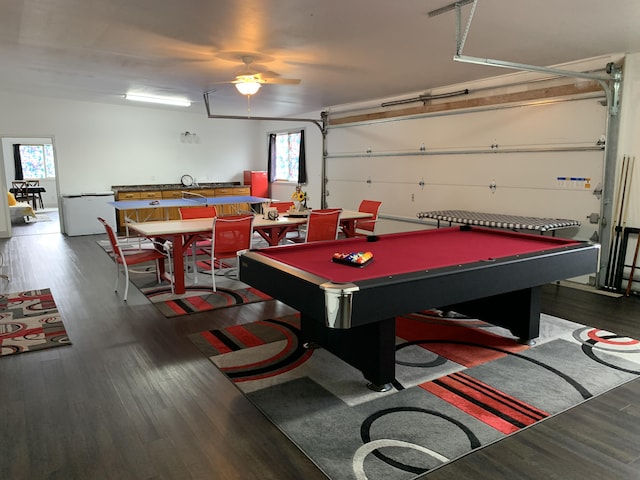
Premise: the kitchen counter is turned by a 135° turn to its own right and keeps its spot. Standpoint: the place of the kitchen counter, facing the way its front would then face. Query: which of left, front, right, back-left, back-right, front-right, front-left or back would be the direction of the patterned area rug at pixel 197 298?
back-left

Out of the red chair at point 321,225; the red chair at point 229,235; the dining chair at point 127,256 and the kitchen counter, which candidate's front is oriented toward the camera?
the kitchen counter

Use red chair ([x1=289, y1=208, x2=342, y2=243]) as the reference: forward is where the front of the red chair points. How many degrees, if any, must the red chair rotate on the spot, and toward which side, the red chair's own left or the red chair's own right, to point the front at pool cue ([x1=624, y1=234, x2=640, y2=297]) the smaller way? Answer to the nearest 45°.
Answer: approximately 135° to the red chair's own right

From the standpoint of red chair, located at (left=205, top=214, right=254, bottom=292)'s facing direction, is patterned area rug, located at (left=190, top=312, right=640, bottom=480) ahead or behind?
behind

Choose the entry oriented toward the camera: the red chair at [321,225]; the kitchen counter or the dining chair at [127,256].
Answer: the kitchen counter

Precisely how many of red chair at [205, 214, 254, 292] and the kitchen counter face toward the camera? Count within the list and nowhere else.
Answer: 1

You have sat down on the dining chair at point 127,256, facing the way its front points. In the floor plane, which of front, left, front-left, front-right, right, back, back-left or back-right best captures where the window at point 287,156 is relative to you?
front

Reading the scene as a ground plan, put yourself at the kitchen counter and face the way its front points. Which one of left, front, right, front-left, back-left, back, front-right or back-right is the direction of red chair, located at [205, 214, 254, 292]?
front

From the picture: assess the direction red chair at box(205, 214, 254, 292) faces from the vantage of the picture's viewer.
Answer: facing away from the viewer and to the left of the viewer

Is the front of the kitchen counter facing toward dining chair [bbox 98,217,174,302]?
yes

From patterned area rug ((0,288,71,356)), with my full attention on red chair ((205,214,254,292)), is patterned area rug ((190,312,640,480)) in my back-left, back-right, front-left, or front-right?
front-right

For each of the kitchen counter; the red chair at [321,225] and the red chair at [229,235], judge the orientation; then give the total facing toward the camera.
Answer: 1

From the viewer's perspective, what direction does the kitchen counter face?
toward the camera

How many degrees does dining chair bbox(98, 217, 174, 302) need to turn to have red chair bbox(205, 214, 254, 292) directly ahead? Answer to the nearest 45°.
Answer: approximately 45° to its right

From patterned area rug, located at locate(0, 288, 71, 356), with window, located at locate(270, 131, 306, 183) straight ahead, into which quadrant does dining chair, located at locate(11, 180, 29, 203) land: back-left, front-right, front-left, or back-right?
front-left

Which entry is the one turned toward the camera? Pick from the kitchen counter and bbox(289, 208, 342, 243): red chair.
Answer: the kitchen counter

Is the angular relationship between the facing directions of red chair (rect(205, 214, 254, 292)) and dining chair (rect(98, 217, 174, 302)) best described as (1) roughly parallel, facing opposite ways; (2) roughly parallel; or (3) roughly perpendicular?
roughly perpendicular

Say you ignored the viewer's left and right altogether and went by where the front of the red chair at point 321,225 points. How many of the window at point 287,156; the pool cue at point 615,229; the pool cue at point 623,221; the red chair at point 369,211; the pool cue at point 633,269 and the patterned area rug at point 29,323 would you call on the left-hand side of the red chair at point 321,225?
1

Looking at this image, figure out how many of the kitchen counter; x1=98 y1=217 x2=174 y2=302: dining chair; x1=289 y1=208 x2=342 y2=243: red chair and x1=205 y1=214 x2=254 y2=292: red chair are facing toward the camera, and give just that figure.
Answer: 1

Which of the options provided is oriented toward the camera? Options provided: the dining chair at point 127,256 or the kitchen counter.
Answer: the kitchen counter
